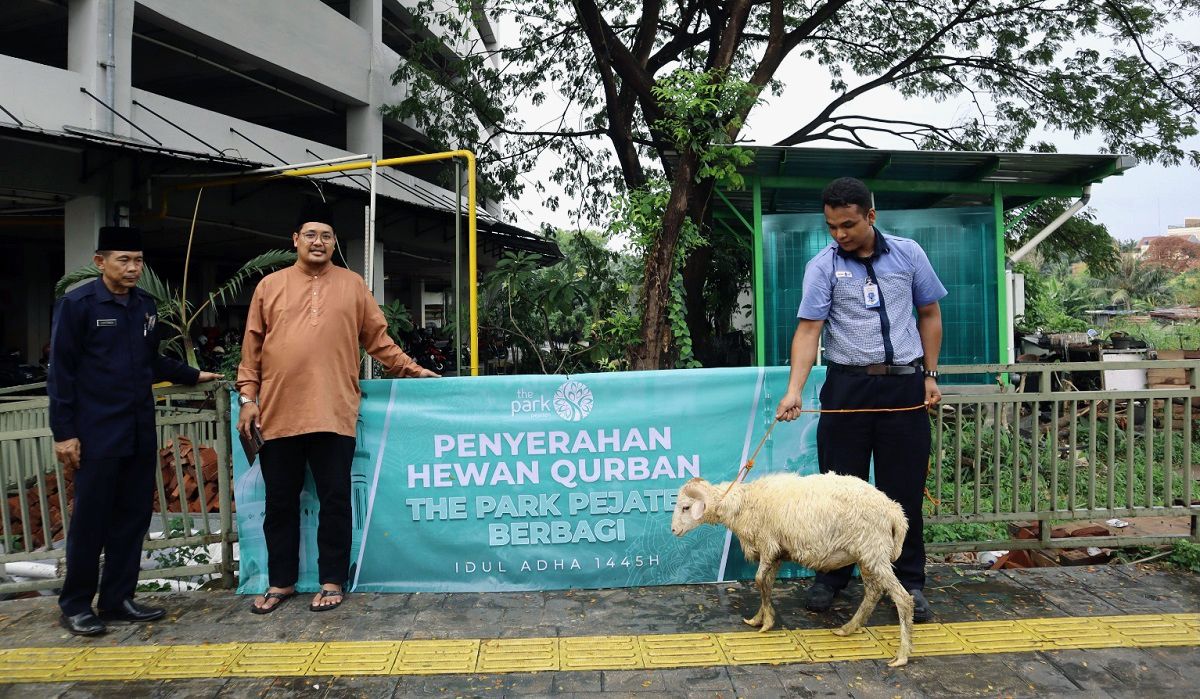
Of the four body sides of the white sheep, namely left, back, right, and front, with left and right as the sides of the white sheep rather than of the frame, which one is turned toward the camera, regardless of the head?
left

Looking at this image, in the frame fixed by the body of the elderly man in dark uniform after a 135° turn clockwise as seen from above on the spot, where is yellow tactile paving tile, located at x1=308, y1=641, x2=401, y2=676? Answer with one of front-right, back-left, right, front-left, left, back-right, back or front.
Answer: back-left

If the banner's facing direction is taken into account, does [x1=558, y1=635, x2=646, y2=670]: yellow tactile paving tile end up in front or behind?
in front

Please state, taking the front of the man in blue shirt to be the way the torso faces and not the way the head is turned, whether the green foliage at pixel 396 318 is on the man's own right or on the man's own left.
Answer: on the man's own right

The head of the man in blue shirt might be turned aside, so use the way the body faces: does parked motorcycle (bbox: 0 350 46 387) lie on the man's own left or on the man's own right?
on the man's own right

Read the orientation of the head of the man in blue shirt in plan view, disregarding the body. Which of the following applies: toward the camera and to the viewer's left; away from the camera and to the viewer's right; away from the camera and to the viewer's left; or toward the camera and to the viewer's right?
toward the camera and to the viewer's left

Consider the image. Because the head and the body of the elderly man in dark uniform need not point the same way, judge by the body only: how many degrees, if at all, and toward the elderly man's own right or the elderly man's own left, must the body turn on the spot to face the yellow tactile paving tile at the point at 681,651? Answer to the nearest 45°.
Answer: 0° — they already face it

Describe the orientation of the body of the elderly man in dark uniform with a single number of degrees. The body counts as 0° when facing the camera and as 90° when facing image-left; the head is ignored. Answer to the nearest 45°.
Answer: approximately 315°

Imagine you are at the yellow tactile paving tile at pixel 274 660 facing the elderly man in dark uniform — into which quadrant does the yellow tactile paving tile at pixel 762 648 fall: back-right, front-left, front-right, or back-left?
back-right
